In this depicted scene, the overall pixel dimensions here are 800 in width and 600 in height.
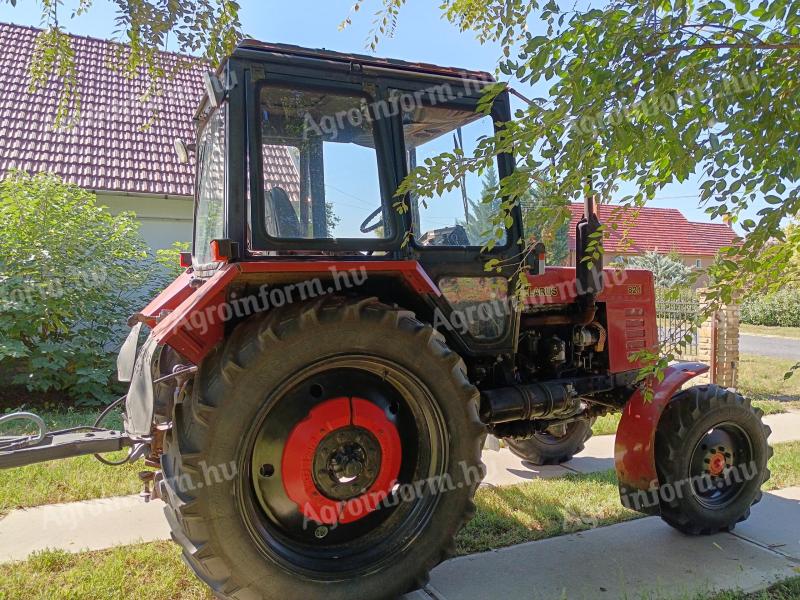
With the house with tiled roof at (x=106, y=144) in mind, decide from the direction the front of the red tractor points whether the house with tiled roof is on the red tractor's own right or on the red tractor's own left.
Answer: on the red tractor's own left

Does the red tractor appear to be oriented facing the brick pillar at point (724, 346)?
yes

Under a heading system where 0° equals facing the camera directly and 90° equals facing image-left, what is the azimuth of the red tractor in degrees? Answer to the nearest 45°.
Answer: approximately 225°
